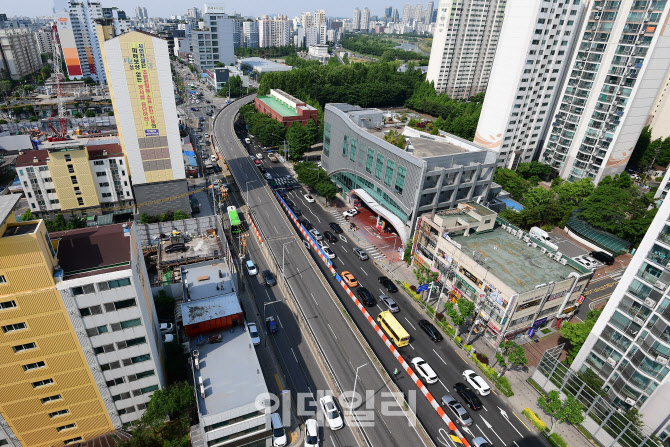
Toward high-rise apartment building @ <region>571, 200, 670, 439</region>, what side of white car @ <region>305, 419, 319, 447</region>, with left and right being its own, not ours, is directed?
left

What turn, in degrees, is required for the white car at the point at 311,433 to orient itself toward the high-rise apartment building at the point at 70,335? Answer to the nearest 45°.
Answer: approximately 90° to its right

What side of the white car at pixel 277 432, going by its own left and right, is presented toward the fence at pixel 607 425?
left

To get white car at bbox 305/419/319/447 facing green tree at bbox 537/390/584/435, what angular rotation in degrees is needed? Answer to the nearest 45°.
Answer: approximately 90° to its left

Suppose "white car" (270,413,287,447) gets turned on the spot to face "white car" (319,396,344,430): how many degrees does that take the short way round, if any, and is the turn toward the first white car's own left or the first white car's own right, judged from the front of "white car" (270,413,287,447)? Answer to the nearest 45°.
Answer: approximately 90° to the first white car's own left

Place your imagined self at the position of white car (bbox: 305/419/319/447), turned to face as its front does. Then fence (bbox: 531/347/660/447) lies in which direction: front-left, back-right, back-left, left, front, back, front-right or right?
left

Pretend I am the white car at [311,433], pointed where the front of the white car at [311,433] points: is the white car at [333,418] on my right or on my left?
on my left

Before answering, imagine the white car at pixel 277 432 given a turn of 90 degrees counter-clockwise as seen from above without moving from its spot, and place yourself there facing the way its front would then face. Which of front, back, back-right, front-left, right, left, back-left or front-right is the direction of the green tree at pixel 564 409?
front

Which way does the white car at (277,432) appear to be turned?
toward the camera

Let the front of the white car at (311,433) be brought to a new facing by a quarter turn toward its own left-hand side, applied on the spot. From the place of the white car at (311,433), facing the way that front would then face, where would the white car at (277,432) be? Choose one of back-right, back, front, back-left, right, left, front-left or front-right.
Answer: back
